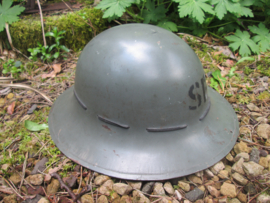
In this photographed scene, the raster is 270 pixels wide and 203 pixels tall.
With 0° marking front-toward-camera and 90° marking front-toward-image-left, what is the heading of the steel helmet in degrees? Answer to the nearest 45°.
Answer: approximately 270°

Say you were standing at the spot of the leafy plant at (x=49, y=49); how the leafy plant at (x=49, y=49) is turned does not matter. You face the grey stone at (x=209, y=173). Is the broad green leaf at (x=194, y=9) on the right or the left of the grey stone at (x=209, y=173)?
left

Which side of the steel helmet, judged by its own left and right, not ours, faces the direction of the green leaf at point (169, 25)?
left

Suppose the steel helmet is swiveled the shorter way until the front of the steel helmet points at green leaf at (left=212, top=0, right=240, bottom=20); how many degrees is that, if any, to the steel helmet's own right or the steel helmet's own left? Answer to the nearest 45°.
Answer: approximately 45° to the steel helmet's own left

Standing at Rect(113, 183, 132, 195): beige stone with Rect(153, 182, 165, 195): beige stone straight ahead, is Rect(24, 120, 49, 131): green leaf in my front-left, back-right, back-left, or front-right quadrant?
back-left

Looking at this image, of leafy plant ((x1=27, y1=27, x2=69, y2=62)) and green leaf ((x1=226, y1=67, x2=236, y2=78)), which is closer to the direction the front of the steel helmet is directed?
the green leaf
